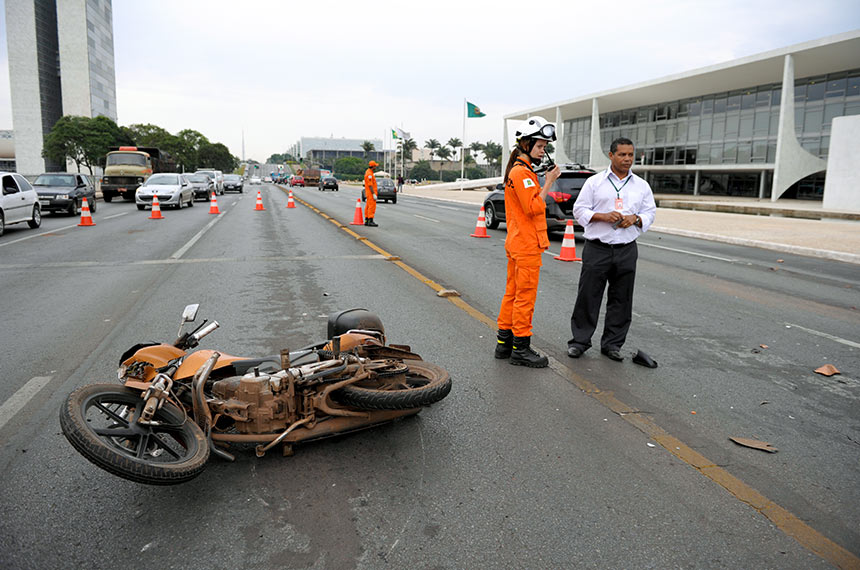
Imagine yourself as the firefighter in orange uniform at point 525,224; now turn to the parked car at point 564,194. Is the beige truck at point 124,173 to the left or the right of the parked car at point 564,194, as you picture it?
left

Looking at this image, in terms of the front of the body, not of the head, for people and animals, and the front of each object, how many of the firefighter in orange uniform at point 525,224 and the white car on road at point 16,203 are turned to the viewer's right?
1

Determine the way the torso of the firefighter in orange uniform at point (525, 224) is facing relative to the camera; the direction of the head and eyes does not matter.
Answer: to the viewer's right

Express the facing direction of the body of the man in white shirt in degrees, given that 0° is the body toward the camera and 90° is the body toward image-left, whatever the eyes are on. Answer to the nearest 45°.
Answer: approximately 0°

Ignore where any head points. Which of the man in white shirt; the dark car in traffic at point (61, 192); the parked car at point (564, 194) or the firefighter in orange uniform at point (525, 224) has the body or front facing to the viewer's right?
the firefighter in orange uniform

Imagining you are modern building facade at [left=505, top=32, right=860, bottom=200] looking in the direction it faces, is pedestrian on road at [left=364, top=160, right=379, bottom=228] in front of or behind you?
in front

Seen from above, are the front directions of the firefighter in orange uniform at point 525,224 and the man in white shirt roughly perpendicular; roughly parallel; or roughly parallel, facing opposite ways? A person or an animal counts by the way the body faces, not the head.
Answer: roughly perpendicular

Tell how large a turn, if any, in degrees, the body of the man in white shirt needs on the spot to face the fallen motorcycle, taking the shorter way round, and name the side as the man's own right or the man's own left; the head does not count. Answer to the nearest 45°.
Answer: approximately 45° to the man's own right

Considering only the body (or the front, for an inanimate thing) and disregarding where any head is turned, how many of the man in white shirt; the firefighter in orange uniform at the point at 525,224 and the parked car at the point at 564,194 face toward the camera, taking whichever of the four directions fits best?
1

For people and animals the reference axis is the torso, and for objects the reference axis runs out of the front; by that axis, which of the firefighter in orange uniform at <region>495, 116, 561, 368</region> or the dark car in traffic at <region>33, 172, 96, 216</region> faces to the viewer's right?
the firefighter in orange uniform

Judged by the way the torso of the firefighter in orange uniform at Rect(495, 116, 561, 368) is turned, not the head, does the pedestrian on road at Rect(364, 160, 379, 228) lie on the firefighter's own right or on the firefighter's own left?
on the firefighter's own left

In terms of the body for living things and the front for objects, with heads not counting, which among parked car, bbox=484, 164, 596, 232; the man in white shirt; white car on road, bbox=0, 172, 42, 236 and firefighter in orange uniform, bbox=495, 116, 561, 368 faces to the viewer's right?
the firefighter in orange uniform

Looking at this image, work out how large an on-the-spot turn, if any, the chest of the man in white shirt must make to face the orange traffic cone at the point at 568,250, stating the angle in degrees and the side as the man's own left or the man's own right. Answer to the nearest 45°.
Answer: approximately 180°

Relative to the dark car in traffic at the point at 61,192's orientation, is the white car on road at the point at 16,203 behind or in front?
in front

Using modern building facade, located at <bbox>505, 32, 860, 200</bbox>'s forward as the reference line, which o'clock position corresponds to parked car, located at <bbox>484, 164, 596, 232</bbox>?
The parked car is roughly at 11 o'clock from the modern building facade.

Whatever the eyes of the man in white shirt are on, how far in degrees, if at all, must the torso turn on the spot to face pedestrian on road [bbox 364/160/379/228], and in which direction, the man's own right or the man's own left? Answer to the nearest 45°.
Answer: approximately 135° to the man's own right
